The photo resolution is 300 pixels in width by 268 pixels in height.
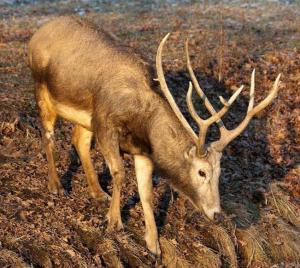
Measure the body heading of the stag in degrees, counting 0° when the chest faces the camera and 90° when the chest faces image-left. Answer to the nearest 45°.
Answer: approximately 315°

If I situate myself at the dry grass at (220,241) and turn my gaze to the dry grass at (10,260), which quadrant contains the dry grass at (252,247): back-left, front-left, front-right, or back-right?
back-left

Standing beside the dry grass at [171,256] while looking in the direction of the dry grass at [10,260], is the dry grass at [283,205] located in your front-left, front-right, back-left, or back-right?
back-right

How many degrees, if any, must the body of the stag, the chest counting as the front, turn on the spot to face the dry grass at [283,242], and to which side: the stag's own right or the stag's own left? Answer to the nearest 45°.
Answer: approximately 45° to the stag's own left

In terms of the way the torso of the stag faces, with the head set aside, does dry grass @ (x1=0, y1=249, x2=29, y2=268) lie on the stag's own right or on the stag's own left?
on the stag's own right
